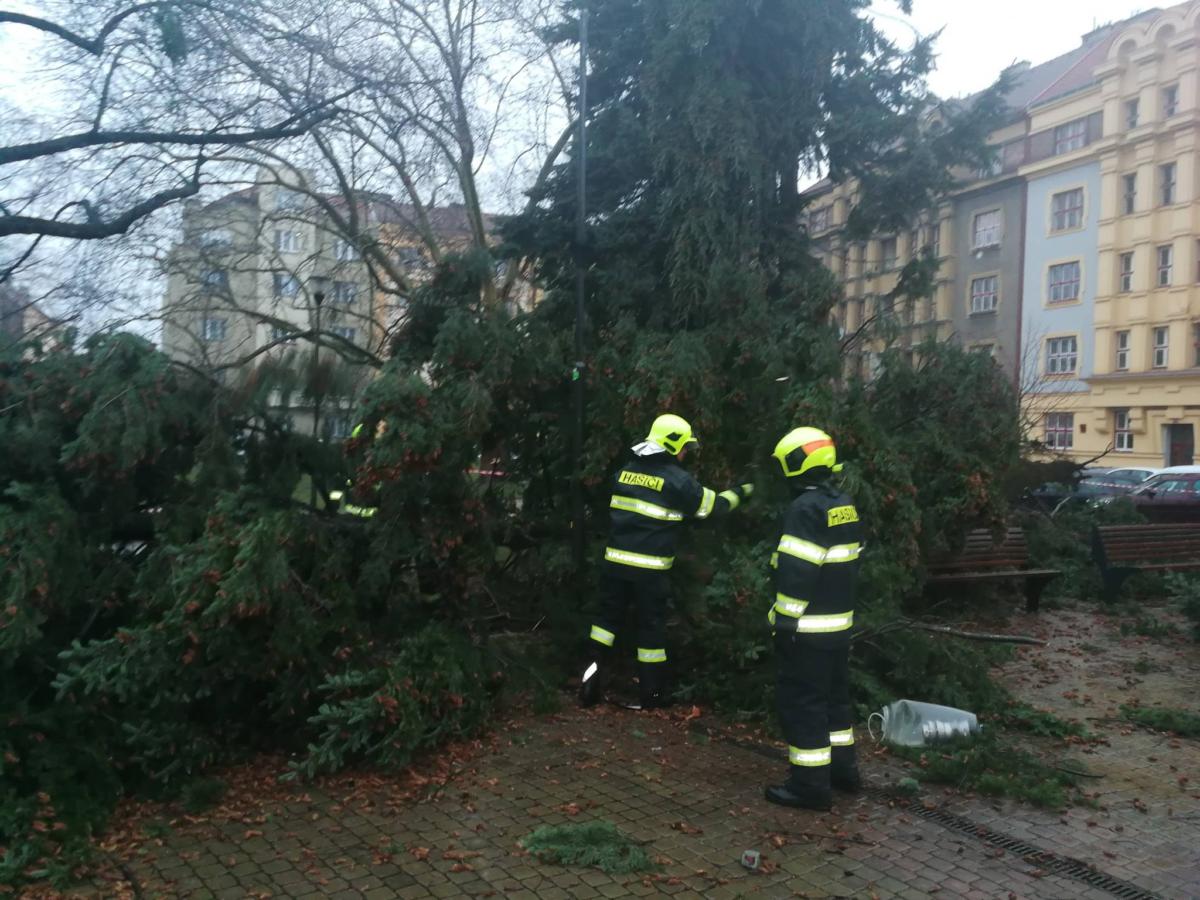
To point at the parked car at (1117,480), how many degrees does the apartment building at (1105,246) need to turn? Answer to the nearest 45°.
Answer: approximately 45° to its left

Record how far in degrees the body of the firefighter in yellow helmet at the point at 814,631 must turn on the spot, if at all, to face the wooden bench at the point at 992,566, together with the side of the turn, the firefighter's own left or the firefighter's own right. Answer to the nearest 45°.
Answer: approximately 45° to the firefighter's own right

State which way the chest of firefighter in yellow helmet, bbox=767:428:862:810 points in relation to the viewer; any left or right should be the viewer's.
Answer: facing away from the viewer and to the left of the viewer

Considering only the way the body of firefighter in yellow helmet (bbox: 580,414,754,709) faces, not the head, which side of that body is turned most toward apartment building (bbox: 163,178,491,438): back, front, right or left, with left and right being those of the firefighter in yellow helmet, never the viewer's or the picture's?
left

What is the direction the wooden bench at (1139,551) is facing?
toward the camera

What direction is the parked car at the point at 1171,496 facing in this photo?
to the viewer's left

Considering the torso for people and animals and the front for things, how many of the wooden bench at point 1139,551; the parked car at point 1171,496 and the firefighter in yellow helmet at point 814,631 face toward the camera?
1

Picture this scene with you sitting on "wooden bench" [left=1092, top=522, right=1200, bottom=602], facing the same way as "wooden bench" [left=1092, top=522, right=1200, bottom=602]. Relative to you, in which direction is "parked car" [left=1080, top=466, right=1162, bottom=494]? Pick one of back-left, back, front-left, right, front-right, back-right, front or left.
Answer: back

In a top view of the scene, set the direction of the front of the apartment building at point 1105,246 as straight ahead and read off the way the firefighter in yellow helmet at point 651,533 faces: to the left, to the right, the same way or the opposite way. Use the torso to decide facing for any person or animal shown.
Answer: the opposite way

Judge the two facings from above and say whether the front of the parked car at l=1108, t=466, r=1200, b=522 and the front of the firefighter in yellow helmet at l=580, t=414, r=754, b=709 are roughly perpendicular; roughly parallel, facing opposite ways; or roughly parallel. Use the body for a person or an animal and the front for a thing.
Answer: roughly perpendicular

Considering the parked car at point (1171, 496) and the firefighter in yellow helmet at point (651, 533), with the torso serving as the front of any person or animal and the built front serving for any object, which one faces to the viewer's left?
the parked car

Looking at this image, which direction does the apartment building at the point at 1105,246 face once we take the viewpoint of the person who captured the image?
facing the viewer and to the left of the viewer

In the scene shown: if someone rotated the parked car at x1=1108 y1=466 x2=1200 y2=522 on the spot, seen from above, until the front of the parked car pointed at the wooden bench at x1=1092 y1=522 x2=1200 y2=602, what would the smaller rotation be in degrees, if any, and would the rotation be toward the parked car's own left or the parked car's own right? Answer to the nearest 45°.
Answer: approximately 90° to the parked car's own left

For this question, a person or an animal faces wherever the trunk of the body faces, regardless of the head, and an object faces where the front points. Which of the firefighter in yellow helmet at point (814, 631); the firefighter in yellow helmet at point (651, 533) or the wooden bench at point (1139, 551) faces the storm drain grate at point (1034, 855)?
the wooden bench

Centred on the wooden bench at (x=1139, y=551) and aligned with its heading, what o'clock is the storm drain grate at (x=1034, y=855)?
The storm drain grate is roughly at 12 o'clock from the wooden bench.

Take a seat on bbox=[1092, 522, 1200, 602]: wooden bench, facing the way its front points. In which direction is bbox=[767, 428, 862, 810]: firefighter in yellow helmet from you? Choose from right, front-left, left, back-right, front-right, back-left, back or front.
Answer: front
